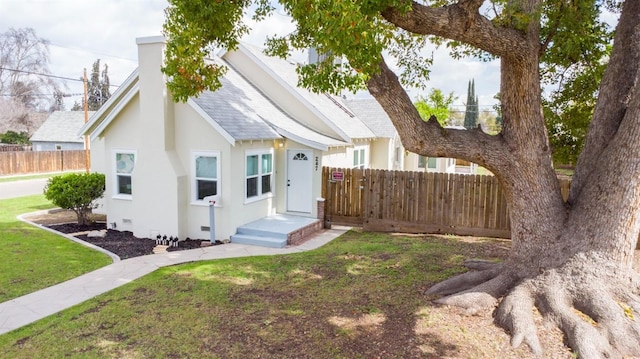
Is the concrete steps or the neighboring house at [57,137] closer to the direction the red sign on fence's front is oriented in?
the concrete steps

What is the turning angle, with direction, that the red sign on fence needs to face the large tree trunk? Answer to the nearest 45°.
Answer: approximately 45° to its left

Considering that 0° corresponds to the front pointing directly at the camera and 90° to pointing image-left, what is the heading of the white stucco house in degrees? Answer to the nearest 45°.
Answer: approximately 315°

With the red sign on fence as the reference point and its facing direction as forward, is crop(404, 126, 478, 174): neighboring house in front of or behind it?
behind

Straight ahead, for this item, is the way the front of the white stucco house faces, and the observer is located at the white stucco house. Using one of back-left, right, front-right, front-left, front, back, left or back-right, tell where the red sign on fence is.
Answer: front-left

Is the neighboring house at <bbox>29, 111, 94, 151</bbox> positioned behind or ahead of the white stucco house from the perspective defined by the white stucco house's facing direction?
behind

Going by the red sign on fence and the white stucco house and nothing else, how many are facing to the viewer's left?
0

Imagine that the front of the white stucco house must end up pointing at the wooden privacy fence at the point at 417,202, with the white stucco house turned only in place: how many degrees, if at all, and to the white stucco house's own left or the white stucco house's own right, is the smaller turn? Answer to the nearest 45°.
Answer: approximately 45° to the white stucco house's own left

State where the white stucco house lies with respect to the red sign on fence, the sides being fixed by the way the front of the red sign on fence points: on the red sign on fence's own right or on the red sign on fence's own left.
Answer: on the red sign on fence's own right

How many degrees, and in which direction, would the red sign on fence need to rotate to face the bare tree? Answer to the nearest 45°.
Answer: approximately 135° to its right

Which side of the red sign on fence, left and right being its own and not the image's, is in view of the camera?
front
